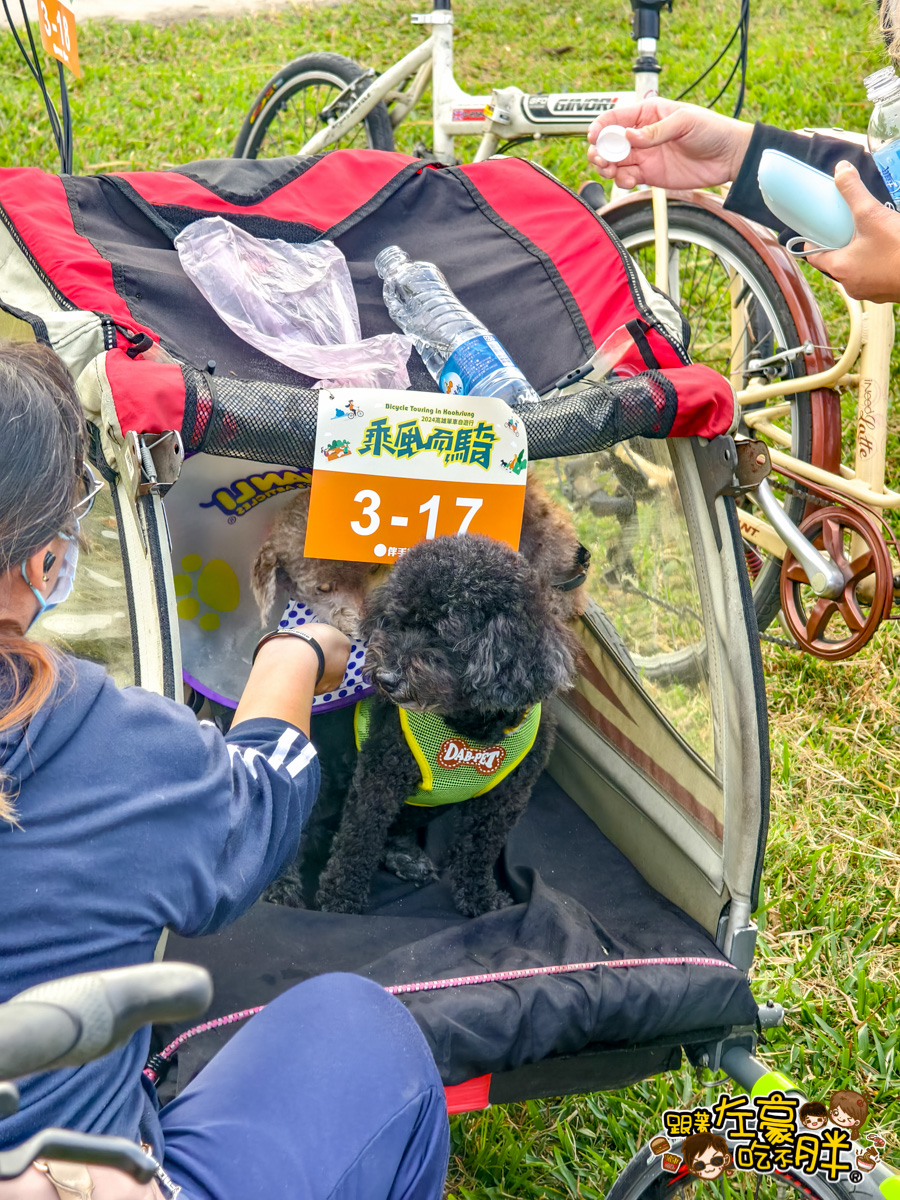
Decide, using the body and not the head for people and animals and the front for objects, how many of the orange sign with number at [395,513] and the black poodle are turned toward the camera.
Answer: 2

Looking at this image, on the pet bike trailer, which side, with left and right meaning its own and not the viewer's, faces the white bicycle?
back

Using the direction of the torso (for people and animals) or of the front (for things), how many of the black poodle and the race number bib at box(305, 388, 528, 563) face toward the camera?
2

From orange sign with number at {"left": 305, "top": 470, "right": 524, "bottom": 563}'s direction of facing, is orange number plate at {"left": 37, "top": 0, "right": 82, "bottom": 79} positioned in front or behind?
behind

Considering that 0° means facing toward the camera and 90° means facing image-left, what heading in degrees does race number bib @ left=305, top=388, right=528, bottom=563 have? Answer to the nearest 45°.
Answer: approximately 0°

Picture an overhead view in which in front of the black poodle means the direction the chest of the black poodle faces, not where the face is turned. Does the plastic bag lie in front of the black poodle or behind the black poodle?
behind
